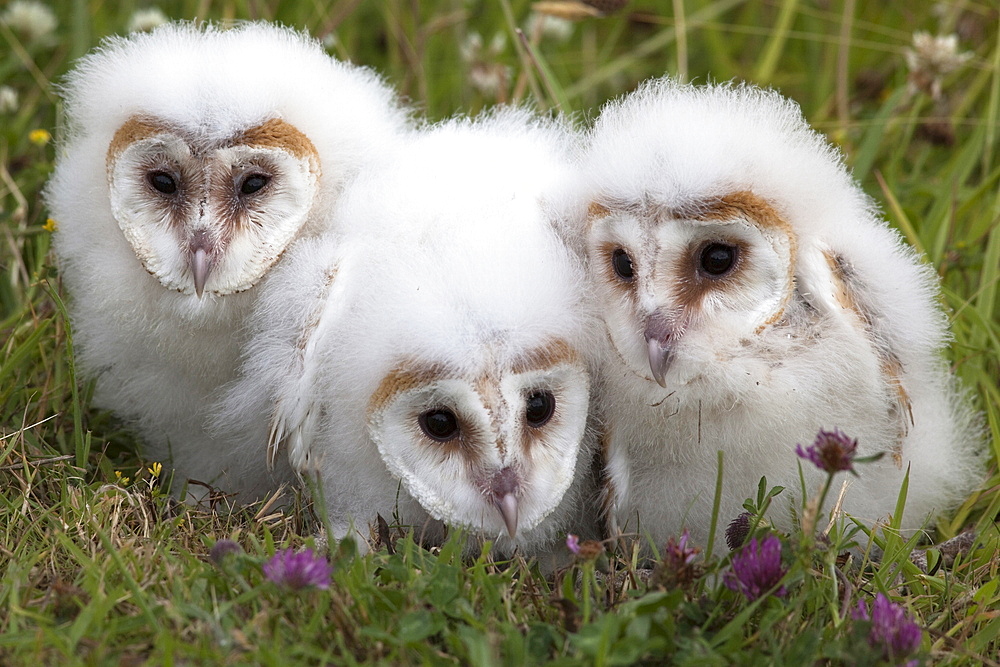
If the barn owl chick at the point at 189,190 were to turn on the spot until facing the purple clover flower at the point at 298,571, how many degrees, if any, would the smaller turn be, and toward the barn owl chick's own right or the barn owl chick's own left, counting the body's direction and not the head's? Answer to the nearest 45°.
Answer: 0° — it already faces it

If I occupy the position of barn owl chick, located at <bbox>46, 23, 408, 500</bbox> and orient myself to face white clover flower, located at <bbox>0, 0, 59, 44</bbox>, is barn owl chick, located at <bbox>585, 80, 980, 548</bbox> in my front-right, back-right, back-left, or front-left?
back-right

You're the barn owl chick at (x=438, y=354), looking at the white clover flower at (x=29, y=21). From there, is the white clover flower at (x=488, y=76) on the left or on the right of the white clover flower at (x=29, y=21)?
right

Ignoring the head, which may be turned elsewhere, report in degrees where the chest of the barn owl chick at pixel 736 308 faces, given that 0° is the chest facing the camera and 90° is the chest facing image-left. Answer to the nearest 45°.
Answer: approximately 45°

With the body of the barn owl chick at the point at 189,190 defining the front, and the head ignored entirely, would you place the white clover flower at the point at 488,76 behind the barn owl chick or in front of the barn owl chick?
behind

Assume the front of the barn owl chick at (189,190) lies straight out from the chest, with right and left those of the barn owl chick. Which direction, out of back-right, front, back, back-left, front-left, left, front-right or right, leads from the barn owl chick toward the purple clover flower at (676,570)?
front-left

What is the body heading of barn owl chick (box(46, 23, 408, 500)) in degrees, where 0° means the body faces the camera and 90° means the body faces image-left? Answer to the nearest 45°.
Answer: approximately 0°

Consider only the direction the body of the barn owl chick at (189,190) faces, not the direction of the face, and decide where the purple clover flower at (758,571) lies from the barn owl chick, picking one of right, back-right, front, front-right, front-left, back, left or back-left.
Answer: front-left

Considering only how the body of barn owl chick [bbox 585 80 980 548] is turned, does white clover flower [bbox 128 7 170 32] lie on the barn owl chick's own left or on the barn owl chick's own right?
on the barn owl chick's own right

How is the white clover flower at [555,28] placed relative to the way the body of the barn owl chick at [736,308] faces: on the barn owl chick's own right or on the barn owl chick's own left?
on the barn owl chick's own right
